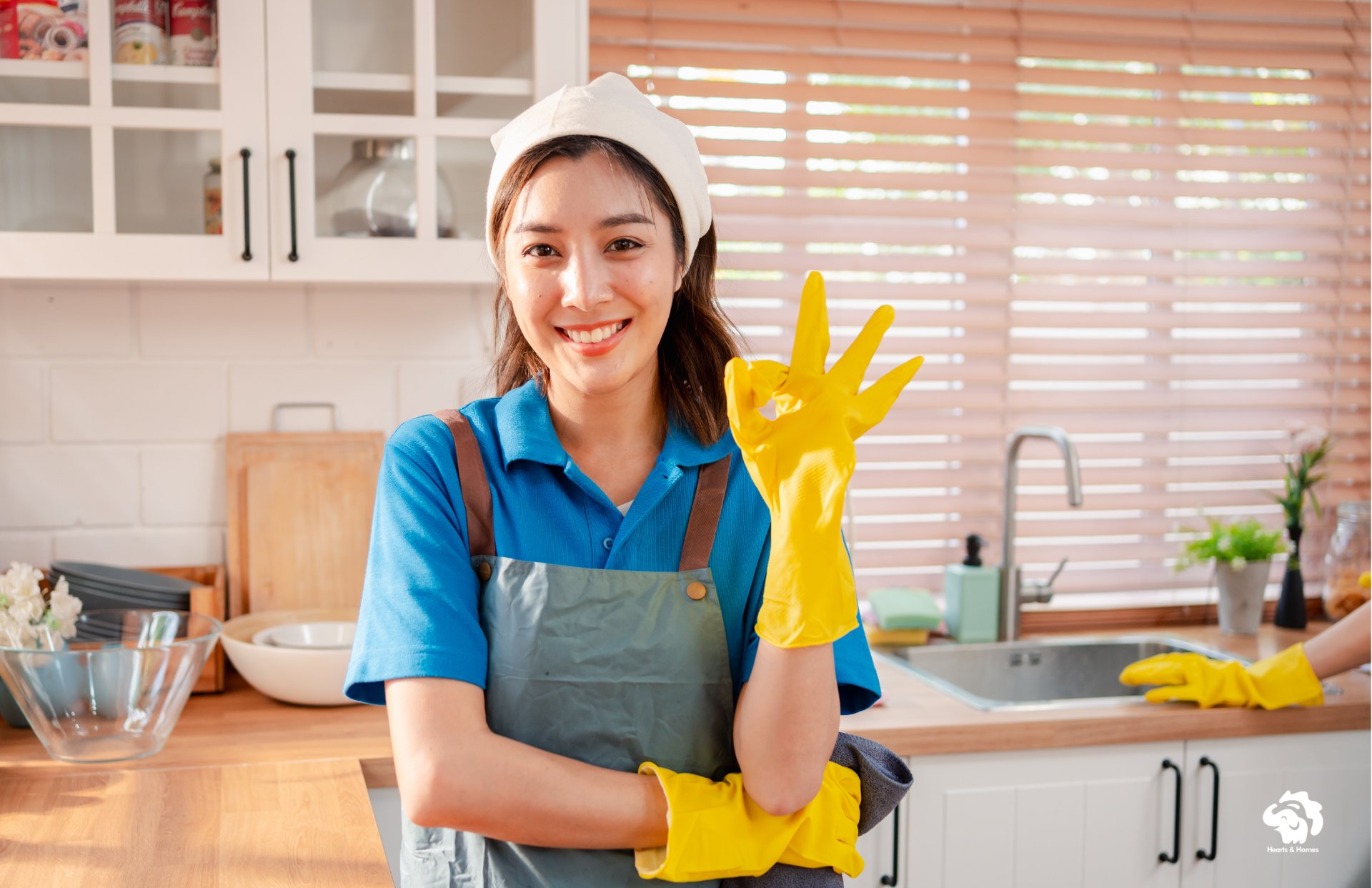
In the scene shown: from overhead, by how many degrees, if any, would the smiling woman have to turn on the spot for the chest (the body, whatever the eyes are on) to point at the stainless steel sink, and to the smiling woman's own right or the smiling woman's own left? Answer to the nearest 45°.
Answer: approximately 135° to the smiling woman's own left

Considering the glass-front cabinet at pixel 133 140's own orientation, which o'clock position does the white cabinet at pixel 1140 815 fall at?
The white cabinet is roughly at 10 o'clock from the glass-front cabinet.

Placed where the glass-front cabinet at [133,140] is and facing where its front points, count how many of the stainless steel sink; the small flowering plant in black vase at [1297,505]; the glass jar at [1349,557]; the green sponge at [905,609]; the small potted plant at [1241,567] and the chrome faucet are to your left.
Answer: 6

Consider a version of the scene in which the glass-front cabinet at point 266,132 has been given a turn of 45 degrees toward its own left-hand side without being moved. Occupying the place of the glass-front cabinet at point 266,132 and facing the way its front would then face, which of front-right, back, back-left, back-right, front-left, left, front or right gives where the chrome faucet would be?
front-left

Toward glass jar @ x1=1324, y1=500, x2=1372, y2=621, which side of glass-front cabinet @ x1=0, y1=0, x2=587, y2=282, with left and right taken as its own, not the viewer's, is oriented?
left

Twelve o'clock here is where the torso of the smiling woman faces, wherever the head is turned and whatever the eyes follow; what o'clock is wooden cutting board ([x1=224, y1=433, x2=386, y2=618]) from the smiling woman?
The wooden cutting board is roughly at 5 o'clock from the smiling woman.

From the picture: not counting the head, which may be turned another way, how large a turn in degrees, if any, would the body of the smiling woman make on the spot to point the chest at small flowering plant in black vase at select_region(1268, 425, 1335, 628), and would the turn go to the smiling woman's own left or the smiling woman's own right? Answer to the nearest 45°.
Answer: approximately 135° to the smiling woman's own left

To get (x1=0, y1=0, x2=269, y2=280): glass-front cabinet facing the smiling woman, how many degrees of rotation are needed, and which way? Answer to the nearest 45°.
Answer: approximately 45° to its left

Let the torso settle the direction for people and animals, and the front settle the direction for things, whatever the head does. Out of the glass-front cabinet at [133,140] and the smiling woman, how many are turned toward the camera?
2

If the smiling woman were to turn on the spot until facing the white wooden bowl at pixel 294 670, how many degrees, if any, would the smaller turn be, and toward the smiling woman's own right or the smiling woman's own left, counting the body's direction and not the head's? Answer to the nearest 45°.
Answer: approximately 135° to the smiling woman's own right

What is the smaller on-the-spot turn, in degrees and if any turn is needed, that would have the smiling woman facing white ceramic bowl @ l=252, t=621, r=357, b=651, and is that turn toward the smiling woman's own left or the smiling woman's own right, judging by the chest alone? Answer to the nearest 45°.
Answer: approximately 135° to the smiling woman's own right

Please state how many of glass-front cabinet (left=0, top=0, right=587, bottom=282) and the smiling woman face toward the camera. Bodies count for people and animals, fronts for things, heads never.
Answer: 2

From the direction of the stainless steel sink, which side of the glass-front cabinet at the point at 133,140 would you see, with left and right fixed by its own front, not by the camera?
left

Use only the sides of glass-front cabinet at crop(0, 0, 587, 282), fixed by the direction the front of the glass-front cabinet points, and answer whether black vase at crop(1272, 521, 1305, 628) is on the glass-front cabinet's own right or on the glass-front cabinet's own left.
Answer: on the glass-front cabinet's own left
